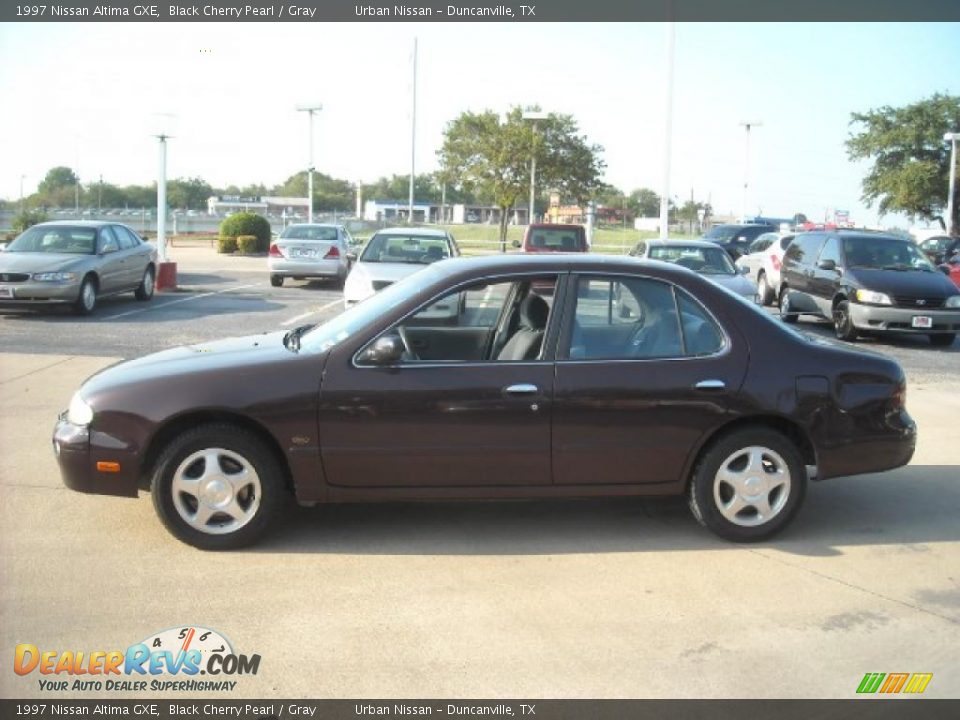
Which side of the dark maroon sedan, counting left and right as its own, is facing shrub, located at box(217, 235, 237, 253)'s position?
right

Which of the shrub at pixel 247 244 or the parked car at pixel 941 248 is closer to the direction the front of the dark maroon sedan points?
the shrub

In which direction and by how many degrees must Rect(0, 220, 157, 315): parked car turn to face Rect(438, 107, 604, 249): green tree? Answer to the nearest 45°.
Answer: approximately 180°

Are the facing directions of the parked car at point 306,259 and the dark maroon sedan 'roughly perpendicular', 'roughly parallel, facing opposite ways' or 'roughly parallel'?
roughly perpendicular

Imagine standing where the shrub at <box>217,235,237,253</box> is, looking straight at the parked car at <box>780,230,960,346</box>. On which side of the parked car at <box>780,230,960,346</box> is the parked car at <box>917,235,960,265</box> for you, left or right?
left

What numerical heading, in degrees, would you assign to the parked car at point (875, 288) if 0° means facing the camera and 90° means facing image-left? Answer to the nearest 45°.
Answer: approximately 315°

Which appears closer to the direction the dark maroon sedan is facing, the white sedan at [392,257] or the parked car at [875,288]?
the white sedan

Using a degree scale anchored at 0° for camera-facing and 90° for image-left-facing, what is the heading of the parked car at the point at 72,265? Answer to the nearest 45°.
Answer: approximately 45°

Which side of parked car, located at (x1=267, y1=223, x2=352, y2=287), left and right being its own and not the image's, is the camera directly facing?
back

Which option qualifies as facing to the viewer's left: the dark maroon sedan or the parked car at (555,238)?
the dark maroon sedan

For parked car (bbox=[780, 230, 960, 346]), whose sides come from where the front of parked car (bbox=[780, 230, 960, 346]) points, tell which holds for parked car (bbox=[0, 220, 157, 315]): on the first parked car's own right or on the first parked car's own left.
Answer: on the first parked car's own right
